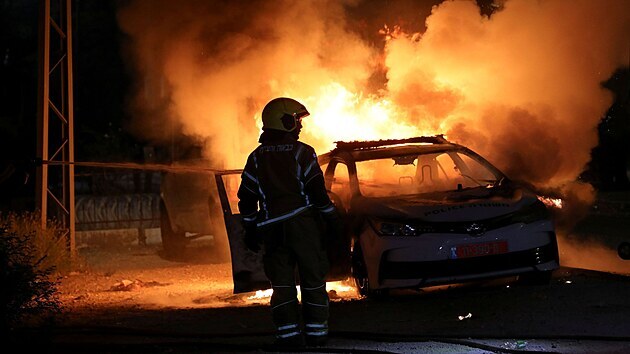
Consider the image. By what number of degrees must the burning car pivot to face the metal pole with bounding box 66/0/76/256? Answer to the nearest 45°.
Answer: approximately 180°

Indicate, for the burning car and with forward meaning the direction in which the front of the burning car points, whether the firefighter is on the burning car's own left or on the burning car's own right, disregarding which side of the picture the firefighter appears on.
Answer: on the burning car's own right

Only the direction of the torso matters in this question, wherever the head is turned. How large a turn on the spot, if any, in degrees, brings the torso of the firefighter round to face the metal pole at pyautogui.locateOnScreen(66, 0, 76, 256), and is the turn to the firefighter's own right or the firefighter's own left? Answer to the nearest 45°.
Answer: approximately 90° to the firefighter's own left

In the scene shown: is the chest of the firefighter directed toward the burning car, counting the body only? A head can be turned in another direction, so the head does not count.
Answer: yes

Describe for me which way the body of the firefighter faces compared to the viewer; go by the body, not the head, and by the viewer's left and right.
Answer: facing away from the viewer and to the right of the viewer

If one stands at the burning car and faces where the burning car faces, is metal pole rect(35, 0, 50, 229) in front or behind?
behind

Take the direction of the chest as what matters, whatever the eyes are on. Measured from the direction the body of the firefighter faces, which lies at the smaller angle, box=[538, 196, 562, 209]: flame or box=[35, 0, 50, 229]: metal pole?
the flame
